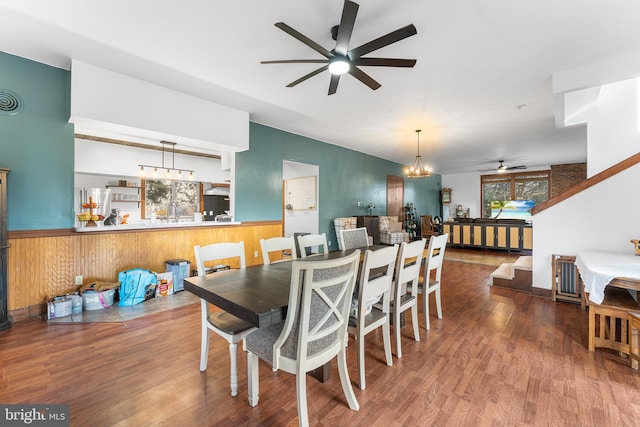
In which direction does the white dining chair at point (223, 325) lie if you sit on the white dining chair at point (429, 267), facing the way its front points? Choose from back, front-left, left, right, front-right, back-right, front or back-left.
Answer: left

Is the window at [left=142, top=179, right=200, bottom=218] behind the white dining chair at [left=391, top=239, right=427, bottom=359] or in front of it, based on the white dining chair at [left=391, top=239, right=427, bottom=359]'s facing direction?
in front

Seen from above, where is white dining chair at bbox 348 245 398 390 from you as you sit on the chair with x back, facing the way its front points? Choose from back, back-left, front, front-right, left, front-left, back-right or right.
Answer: right

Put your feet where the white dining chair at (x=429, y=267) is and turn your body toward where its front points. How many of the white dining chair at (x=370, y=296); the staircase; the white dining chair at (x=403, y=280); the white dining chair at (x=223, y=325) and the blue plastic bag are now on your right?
1

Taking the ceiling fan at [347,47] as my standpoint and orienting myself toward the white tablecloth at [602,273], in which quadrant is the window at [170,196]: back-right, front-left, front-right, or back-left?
back-left

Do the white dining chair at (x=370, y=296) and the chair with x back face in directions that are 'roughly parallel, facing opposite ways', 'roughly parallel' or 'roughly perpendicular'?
roughly parallel

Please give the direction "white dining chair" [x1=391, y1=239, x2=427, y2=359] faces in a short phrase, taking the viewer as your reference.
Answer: facing away from the viewer and to the left of the viewer

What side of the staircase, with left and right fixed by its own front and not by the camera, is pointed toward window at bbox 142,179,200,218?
front

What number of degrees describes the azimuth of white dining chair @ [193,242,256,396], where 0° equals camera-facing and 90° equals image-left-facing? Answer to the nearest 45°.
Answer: approximately 315°

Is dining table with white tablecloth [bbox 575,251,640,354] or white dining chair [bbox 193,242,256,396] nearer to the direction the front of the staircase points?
the white dining chair

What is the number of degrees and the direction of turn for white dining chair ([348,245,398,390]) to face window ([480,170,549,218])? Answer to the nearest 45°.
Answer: approximately 90° to its right

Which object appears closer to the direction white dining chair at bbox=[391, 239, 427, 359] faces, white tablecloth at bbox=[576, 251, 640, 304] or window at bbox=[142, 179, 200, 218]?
the window

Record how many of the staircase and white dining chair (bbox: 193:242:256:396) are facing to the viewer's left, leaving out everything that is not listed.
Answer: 1

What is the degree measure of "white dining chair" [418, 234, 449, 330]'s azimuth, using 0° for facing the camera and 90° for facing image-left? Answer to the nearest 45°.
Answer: approximately 135°

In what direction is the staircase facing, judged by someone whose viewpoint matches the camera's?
facing to the left of the viewer

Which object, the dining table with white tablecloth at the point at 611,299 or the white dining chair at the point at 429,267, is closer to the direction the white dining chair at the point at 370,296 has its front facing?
the white dining chair

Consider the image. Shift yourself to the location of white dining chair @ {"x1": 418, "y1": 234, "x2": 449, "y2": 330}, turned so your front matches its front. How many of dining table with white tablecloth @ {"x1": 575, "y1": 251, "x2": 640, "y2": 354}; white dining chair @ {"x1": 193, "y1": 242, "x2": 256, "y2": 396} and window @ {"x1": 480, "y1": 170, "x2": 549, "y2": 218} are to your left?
1
